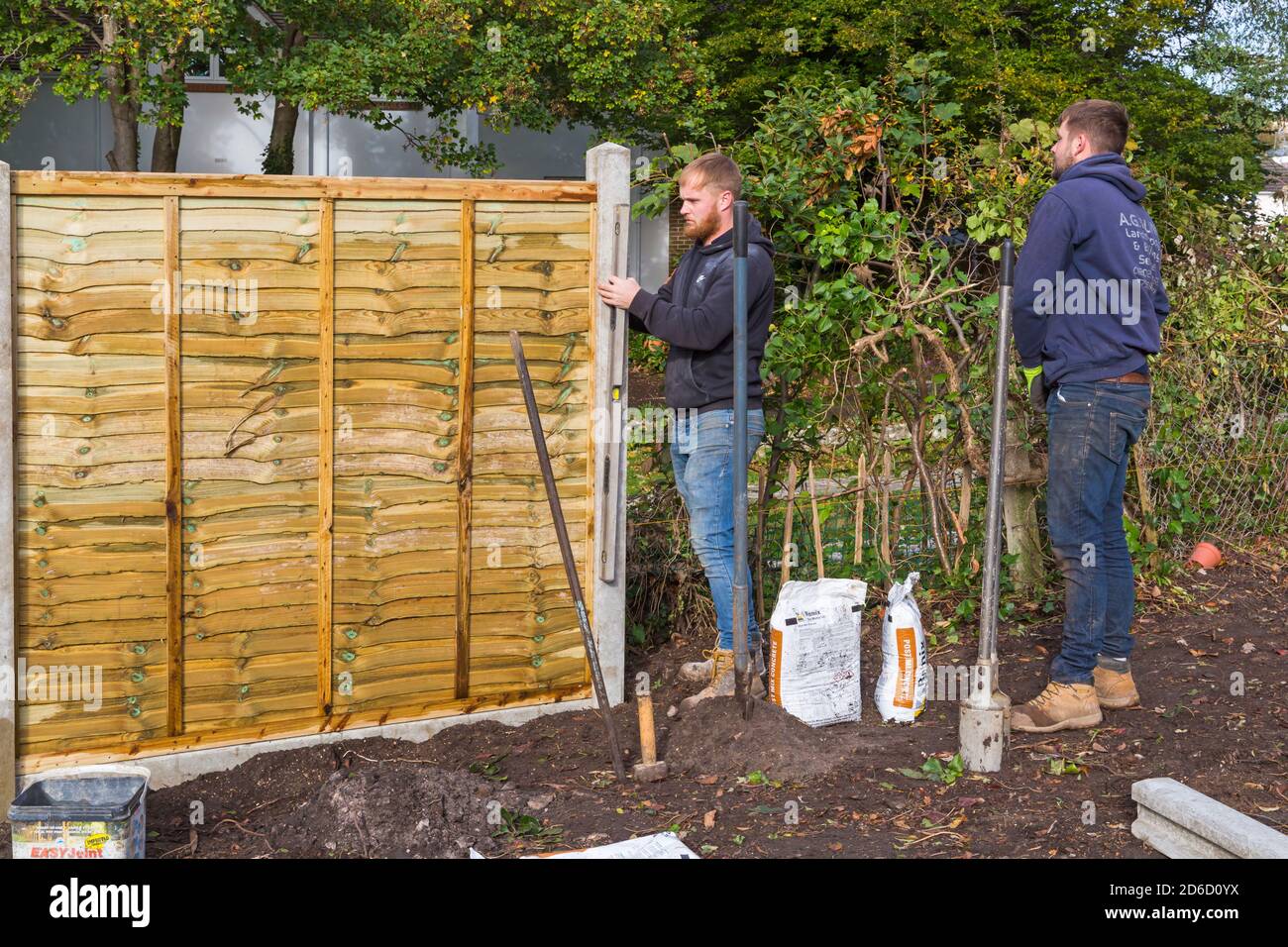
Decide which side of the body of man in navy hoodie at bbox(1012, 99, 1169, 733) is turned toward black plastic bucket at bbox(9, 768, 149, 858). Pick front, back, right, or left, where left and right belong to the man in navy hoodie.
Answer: left

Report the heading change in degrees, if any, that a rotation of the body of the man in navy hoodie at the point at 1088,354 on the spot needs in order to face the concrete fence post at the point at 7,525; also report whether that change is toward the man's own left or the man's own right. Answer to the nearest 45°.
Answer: approximately 90° to the man's own left

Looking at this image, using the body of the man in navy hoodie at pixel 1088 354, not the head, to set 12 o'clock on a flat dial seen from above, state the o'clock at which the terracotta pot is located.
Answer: The terracotta pot is roughly at 2 o'clock from the man in navy hoodie.

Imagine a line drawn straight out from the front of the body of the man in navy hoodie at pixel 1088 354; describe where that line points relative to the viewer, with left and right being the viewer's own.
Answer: facing away from the viewer and to the left of the viewer

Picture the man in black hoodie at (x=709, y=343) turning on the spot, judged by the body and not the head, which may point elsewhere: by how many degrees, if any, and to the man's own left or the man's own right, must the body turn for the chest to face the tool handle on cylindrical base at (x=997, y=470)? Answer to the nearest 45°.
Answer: approximately 135° to the man's own left

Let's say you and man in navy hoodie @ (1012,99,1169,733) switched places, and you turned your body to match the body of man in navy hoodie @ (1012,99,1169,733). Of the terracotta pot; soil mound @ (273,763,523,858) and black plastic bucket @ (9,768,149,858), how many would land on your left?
2

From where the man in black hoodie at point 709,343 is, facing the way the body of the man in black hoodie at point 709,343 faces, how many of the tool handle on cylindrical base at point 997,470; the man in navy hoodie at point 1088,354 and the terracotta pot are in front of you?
0

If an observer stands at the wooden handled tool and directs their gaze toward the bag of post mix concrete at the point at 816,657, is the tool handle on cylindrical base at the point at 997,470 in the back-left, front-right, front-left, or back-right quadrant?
front-right

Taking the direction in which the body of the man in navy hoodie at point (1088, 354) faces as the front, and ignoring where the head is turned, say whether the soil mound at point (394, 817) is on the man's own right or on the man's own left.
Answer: on the man's own left

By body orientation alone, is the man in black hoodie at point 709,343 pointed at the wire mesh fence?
no

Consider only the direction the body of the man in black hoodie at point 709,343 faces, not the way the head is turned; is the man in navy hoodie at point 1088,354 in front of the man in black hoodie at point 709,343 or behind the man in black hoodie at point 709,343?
behind

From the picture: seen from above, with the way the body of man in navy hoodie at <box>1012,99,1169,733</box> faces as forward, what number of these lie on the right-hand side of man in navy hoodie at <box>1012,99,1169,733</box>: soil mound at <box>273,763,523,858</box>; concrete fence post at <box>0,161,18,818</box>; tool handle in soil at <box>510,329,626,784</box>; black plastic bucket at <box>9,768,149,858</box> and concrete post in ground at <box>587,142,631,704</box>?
0

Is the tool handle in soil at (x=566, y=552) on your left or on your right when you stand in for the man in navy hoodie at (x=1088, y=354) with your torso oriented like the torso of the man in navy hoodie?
on your left

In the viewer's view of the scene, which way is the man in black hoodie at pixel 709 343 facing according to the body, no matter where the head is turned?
to the viewer's left

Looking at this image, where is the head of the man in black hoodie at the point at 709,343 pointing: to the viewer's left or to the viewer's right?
to the viewer's left
